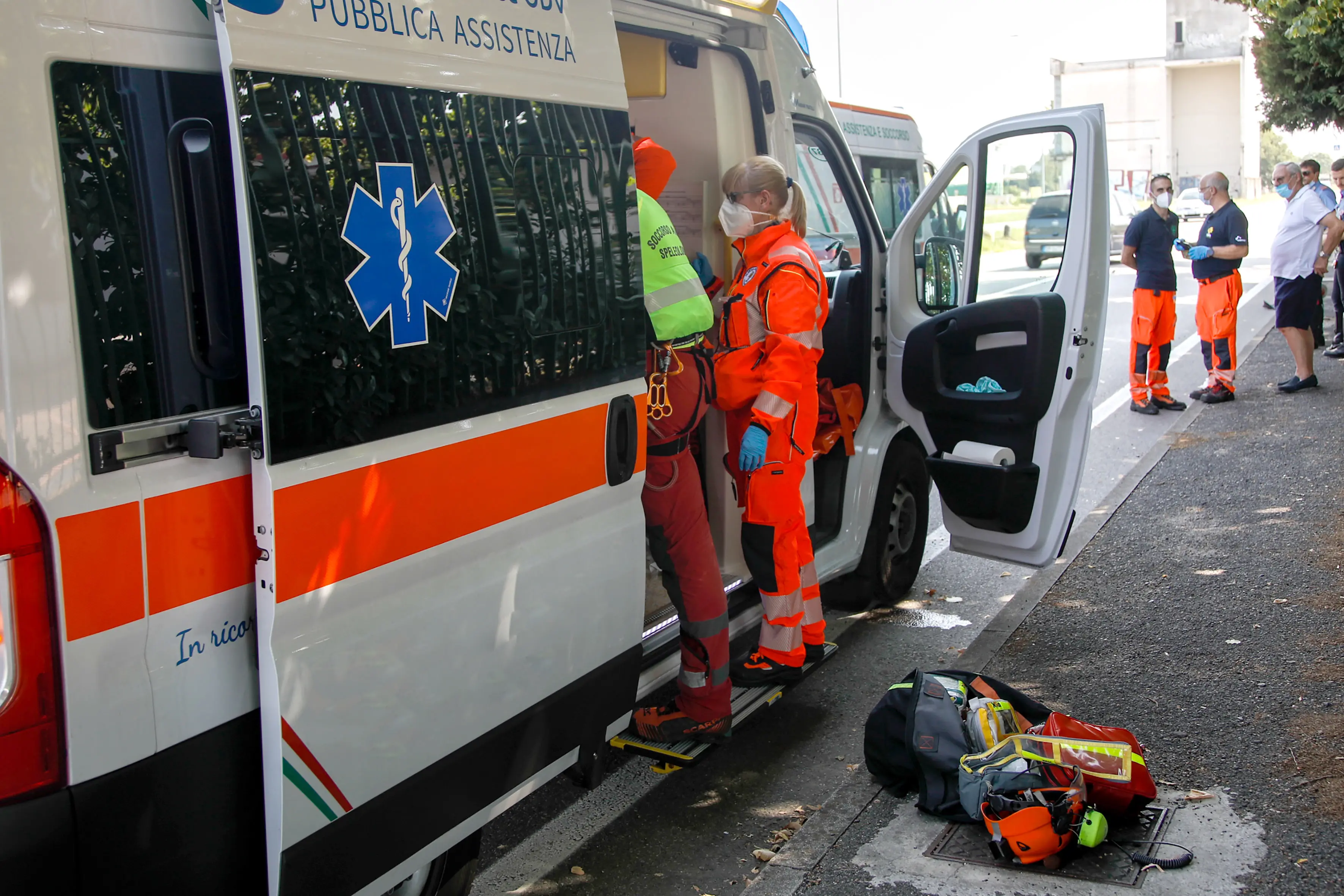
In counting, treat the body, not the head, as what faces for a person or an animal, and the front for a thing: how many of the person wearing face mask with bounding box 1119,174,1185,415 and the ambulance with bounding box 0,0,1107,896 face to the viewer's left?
0

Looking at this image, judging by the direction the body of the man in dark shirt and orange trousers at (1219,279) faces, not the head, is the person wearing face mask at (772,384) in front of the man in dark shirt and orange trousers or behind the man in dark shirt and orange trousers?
in front

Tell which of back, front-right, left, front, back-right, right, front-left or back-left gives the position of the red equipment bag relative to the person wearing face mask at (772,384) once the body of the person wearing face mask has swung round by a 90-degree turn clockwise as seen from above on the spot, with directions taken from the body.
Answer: back-right

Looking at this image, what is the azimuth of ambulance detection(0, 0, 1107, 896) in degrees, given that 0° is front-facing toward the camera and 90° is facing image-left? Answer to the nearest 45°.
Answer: approximately 225°

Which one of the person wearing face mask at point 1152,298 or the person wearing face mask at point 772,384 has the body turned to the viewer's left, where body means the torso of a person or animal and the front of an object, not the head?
the person wearing face mask at point 772,384

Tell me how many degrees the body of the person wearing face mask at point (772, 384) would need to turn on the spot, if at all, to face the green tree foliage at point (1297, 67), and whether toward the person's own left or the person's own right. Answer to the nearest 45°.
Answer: approximately 135° to the person's own right

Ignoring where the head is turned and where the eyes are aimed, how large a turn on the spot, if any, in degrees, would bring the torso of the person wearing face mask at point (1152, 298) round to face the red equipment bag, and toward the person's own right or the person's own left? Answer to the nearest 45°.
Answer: approximately 45° to the person's own right

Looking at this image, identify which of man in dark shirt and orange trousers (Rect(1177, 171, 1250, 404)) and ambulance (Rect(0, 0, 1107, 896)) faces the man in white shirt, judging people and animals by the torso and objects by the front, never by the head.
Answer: the ambulance

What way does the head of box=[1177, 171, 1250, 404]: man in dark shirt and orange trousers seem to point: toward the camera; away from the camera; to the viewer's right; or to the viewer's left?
to the viewer's left

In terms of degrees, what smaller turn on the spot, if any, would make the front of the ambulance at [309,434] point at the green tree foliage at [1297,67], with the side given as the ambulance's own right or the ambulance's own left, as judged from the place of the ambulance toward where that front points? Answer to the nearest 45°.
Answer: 0° — it already faces it

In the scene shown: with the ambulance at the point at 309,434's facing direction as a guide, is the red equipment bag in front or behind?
in front

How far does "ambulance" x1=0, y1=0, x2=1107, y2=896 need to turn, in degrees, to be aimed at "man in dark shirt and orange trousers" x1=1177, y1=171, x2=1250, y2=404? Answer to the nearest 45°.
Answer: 0° — it already faces them

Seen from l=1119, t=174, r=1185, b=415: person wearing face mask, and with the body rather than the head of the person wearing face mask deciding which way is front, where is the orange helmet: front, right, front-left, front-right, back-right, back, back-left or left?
front-right

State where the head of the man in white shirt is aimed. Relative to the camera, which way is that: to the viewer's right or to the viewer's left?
to the viewer's left

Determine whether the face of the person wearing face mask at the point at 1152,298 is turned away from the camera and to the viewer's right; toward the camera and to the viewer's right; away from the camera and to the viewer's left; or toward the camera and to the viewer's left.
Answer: toward the camera and to the viewer's right

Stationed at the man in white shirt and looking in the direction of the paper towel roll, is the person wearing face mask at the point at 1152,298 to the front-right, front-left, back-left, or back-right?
front-right

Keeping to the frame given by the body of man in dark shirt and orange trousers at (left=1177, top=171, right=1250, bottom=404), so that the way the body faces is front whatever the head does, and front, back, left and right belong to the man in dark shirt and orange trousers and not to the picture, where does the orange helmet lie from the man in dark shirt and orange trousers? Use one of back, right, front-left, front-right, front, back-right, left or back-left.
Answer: front-left

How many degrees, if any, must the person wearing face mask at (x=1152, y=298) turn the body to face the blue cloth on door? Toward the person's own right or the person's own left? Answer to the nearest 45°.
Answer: approximately 45° to the person's own right

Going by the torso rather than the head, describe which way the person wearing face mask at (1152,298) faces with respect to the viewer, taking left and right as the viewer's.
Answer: facing the viewer and to the right of the viewer

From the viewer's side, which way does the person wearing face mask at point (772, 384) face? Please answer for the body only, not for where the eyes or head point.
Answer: to the viewer's left
